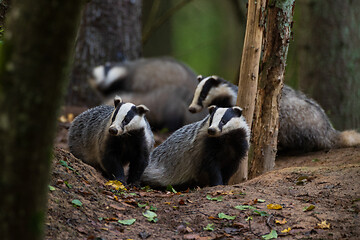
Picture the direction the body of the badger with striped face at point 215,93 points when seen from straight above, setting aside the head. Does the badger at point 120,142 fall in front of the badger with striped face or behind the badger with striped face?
in front

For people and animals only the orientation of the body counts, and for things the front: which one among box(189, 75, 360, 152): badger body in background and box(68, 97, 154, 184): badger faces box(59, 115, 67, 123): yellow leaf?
the badger body in background

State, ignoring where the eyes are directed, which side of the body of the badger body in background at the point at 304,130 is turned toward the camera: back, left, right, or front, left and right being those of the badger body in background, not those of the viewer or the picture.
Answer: left

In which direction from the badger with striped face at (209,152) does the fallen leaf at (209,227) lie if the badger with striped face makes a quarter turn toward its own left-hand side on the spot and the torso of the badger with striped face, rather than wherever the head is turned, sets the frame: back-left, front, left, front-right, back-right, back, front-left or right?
back-right

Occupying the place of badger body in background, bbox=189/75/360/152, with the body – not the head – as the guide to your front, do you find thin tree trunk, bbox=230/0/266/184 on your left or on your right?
on your left

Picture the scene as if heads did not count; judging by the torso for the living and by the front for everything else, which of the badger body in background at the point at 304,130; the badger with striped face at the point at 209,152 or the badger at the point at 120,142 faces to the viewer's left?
the badger body in background

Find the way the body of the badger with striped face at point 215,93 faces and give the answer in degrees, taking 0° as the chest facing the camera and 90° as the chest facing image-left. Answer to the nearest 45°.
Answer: approximately 45°

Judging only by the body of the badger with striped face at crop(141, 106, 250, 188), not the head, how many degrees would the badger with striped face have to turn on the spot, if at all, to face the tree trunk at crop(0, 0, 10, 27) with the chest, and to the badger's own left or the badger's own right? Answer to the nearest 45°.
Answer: approximately 135° to the badger's own right

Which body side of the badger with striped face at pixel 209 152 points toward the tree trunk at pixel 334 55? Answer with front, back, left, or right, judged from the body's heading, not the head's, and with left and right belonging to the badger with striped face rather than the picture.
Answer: left

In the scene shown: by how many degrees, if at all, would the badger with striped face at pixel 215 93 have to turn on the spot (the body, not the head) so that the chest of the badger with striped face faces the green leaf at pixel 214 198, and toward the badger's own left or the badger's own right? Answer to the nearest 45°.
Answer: approximately 45° to the badger's own left

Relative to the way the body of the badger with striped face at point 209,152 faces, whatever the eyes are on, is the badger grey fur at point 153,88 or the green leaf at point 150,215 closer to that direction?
the green leaf

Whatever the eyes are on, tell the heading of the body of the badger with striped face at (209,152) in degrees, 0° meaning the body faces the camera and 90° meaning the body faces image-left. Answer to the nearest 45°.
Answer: approximately 315°

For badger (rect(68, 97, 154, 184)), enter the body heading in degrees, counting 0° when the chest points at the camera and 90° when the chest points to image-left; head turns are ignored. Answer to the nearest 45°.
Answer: approximately 315°

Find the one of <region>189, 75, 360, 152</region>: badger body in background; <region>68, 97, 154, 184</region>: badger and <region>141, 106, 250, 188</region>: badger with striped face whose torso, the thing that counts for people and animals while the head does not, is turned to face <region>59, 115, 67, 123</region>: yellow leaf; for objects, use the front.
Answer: the badger body in background
